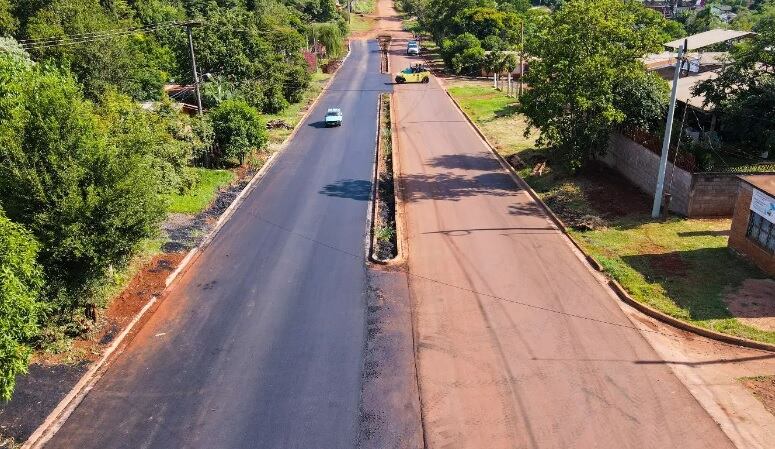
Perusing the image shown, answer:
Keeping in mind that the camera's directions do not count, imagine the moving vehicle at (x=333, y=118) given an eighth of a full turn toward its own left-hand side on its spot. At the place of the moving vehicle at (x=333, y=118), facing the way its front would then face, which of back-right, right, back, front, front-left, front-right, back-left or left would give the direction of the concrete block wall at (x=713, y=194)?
front

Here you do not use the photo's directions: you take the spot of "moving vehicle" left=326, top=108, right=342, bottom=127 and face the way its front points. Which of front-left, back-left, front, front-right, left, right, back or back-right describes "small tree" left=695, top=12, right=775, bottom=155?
front-left

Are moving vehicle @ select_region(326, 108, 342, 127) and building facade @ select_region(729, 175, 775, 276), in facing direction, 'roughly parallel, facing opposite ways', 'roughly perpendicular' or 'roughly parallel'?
roughly perpendicular

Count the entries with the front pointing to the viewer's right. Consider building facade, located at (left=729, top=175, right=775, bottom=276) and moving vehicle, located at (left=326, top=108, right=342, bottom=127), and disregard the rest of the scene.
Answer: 0

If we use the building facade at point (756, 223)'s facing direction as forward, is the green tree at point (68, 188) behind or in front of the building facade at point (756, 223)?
in front

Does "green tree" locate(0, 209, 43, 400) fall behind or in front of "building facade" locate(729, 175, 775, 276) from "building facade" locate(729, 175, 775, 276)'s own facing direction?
in front

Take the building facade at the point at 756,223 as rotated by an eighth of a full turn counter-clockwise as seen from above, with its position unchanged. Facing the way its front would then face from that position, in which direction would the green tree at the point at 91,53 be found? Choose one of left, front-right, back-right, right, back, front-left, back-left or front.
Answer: right

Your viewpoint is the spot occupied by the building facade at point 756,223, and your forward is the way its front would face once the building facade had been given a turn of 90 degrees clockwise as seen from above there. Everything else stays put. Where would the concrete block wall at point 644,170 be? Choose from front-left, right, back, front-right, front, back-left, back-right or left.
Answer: front

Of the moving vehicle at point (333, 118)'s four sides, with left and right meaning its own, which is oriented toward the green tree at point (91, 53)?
right

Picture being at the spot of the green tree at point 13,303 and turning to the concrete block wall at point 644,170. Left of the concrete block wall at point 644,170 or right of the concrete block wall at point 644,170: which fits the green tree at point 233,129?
left

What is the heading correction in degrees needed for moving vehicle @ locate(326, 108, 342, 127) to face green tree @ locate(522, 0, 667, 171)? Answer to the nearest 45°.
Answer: approximately 45° to its left

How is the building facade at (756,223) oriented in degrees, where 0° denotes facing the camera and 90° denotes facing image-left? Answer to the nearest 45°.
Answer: approximately 45°

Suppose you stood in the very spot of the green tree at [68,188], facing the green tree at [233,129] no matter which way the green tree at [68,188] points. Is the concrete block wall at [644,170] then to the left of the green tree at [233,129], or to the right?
right

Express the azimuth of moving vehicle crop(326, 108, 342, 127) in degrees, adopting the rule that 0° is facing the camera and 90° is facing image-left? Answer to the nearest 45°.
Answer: approximately 0°

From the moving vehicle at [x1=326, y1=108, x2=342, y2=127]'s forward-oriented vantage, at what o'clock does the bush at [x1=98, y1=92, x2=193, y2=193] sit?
The bush is roughly at 1 o'clock from the moving vehicle.

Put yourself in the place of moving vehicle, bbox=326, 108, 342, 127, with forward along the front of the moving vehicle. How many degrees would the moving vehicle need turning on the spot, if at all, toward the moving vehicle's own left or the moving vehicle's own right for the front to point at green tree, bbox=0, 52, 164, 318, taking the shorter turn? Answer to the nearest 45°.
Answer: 0° — it already faces it

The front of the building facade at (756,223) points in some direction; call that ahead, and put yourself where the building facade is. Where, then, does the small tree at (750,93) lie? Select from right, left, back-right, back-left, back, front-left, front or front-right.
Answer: back-right
